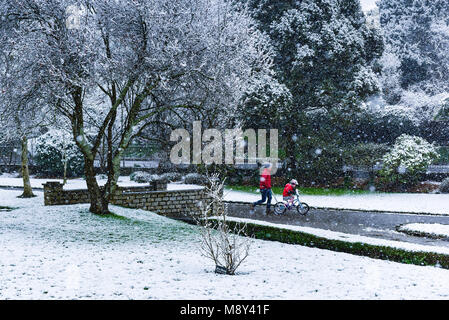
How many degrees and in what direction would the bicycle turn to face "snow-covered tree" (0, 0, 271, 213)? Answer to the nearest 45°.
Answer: approximately 135° to its right

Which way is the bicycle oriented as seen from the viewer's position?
to the viewer's right

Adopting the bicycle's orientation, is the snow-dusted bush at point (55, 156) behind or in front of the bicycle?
behind

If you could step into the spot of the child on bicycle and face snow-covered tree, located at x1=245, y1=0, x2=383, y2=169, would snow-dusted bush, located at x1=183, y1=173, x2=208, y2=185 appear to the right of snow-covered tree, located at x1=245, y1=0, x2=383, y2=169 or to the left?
left

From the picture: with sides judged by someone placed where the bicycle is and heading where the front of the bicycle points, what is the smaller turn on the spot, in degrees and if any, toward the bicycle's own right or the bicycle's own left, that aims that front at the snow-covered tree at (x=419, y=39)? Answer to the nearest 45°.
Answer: approximately 90° to the bicycle's own left

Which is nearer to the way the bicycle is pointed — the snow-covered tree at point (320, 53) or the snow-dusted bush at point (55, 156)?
the snow-covered tree

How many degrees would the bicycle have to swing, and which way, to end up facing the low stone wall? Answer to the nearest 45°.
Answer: approximately 180°

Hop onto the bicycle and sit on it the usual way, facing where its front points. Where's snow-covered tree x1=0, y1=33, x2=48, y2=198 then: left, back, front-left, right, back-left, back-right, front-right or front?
back-right

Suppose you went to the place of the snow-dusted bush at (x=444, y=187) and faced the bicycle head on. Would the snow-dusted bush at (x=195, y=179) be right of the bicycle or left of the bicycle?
right

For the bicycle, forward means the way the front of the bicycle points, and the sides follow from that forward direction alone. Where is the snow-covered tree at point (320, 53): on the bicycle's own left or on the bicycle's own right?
on the bicycle's own left
